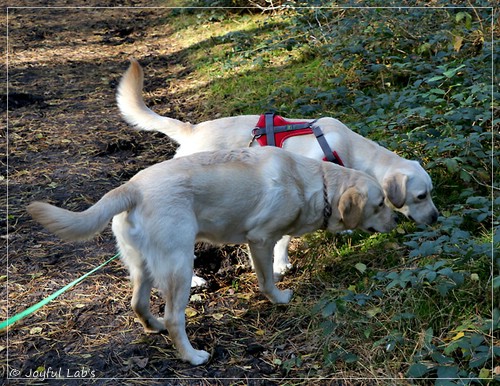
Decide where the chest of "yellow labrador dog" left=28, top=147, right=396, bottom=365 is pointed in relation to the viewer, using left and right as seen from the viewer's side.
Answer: facing away from the viewer and to the right of the viewer

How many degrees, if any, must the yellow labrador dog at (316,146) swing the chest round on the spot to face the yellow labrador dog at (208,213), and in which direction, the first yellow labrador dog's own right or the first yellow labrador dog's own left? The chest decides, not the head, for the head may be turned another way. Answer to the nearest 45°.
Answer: approximately 135° to the first yellow labrador dog's own right

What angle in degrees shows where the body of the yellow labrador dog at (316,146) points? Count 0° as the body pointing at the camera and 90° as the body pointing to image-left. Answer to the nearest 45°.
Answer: approximately 270°

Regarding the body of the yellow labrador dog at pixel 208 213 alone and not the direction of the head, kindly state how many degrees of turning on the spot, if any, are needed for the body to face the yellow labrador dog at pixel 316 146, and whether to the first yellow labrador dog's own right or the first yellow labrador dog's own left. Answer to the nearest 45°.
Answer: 0° — it already faces it
